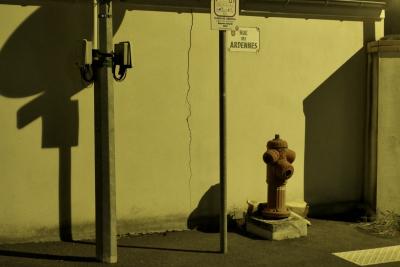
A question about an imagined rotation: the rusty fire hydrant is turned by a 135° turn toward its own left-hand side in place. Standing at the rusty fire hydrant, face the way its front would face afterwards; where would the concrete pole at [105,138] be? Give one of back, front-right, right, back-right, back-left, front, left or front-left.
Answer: back-left

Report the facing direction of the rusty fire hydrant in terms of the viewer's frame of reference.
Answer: facing the viewer and to the right of the viewer
